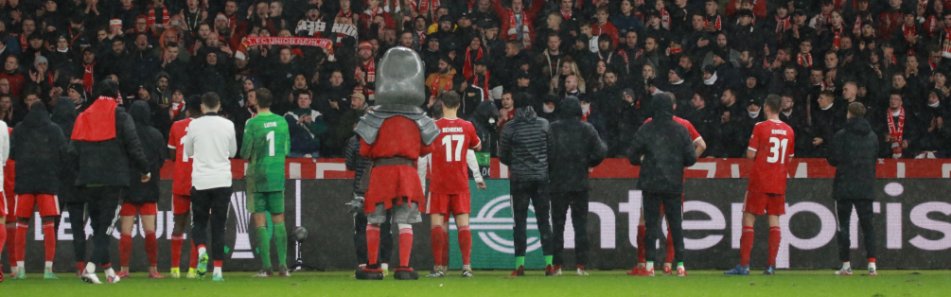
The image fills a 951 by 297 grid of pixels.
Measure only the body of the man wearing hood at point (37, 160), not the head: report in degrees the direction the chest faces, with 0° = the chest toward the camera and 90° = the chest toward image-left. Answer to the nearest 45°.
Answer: approximately 180°

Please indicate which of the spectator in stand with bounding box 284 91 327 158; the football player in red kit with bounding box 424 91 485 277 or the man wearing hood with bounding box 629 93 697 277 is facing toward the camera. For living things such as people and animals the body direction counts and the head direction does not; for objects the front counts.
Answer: the spectator in stand

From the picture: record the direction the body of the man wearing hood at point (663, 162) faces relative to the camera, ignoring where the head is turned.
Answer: away from the camera

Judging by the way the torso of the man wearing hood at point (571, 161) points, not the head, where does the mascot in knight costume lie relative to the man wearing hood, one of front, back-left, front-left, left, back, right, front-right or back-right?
back-left

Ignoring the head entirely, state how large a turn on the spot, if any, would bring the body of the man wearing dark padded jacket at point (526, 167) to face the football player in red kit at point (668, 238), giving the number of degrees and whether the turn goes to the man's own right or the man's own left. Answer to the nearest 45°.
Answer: approximately 90° to the man's own right

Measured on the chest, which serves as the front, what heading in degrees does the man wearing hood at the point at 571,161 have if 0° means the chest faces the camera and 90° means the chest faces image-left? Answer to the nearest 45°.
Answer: approximately 180°

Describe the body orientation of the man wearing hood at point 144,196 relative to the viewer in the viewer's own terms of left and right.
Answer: facing away from the viewer

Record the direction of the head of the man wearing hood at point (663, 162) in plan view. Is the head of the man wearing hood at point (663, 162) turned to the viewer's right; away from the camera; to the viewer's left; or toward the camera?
away from the camera

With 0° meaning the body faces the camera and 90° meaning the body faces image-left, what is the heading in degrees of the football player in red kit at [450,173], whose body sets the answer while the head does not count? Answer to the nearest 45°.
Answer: approximately 180°

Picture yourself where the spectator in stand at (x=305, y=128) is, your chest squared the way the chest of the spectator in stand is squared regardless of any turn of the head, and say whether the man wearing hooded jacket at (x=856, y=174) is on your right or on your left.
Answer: on your left

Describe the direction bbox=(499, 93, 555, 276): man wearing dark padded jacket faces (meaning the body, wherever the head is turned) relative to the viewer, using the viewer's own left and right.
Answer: facing away from the viewer

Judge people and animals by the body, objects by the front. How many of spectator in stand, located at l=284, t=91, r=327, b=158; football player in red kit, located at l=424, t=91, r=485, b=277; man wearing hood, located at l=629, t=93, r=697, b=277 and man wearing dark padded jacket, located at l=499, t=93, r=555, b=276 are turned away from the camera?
3

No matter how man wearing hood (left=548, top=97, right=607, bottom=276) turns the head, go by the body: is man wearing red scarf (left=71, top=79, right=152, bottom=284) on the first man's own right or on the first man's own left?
on the first man's own left

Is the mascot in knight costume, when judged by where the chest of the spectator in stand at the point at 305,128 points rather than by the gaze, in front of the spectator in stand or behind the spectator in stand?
in front

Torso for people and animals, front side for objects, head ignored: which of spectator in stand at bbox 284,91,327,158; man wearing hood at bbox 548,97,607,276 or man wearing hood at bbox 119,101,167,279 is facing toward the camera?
the spectator in stand

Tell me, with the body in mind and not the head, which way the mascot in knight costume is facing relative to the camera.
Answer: away from the camera
